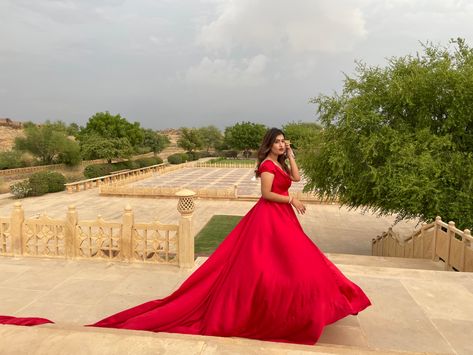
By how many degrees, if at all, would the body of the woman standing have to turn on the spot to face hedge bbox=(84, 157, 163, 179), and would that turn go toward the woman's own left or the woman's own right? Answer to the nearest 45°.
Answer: approximately 135° to the woman's own left

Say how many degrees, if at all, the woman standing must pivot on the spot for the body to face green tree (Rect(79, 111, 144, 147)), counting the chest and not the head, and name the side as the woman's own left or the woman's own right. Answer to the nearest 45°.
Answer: approximately 135° to the woman's own left

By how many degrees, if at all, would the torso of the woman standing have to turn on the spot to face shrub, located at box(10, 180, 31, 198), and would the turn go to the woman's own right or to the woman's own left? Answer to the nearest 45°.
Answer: approximately 180°

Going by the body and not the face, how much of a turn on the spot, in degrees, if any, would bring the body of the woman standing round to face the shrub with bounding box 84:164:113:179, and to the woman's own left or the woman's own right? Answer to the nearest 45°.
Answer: approximately 135° to the woman's own left

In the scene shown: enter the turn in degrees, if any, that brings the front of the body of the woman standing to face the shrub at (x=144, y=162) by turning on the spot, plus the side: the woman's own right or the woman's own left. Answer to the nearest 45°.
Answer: approximately 135° to the woman's own left
